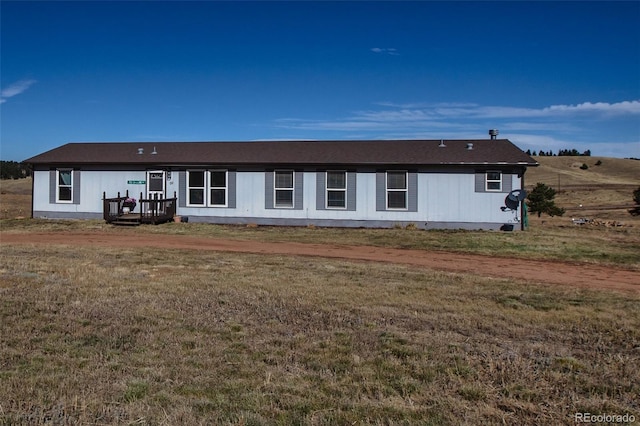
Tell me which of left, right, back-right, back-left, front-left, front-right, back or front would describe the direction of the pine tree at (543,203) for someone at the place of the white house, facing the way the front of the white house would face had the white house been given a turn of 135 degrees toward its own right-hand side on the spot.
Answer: right

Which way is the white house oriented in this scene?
toward the camera
